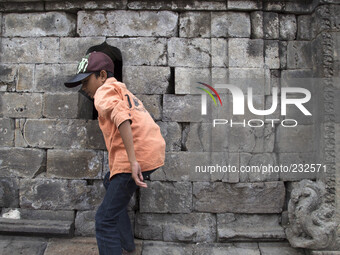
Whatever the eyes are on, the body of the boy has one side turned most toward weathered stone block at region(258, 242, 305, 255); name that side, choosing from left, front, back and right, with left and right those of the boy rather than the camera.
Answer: back

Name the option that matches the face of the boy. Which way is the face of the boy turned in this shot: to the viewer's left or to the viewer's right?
to the viewer's left

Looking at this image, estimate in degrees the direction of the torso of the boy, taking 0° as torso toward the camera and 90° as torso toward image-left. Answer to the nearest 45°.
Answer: approximately 90°

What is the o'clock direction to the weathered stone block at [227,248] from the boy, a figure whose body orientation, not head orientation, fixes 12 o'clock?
The weathered stone block is roughly at 5 o'clock from the boy.
